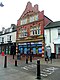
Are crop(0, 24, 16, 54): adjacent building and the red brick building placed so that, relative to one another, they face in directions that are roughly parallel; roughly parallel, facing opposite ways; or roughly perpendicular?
roughly parallel

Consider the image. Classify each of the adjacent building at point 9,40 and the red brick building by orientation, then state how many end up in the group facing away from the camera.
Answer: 0

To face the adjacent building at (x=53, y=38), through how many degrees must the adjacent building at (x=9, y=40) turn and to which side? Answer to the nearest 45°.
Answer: approximately 90° to its left

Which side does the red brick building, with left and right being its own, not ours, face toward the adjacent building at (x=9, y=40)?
right

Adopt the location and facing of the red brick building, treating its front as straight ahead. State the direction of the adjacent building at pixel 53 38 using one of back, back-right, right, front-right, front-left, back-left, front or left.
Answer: left
